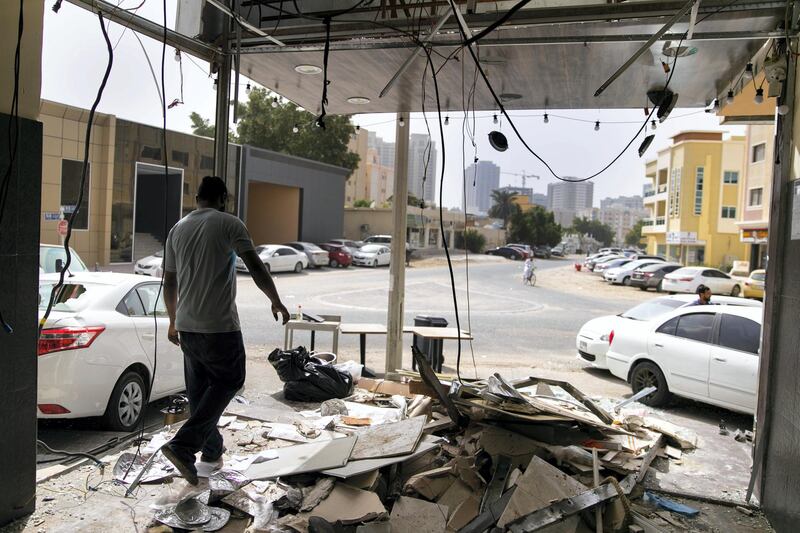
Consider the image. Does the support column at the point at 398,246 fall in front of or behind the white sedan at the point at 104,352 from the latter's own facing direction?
in front

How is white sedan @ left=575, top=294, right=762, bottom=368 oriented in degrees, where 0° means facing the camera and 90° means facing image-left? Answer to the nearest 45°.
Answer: approximately 45°

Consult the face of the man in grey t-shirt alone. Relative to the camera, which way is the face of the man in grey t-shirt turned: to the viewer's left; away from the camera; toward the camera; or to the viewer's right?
away from the camera

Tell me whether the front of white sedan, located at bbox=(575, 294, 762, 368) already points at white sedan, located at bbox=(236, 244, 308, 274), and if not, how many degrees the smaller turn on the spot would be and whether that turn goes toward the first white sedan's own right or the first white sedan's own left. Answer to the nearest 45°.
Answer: approximately 90° to the first white sedan's own right

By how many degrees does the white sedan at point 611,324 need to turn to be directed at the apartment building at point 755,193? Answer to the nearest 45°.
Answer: approximately 135° to its right

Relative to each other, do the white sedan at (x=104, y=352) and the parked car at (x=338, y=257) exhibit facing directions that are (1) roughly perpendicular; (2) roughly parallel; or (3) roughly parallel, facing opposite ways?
roughly perpendicular

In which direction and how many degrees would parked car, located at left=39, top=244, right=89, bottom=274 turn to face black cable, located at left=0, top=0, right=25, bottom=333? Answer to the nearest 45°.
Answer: approximately 90° to its right

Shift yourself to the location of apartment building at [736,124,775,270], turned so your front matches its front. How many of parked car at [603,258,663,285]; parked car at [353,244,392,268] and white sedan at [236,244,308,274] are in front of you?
3

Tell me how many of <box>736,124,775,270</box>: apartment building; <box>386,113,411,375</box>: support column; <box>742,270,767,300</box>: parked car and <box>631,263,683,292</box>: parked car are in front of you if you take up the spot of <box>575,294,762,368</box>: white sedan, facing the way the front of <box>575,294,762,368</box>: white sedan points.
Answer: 1

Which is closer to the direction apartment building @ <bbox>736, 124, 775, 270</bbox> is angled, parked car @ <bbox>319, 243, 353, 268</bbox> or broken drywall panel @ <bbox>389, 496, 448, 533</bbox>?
the parked car

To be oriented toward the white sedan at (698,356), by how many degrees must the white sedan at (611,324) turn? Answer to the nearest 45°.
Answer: approximately 90° to its left

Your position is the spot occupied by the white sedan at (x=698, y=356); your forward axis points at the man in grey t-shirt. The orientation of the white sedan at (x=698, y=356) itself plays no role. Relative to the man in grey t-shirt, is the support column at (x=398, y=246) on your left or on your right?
right

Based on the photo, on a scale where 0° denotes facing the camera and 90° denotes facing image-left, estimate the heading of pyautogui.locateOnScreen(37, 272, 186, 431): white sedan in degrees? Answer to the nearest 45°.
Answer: approximately 225°
